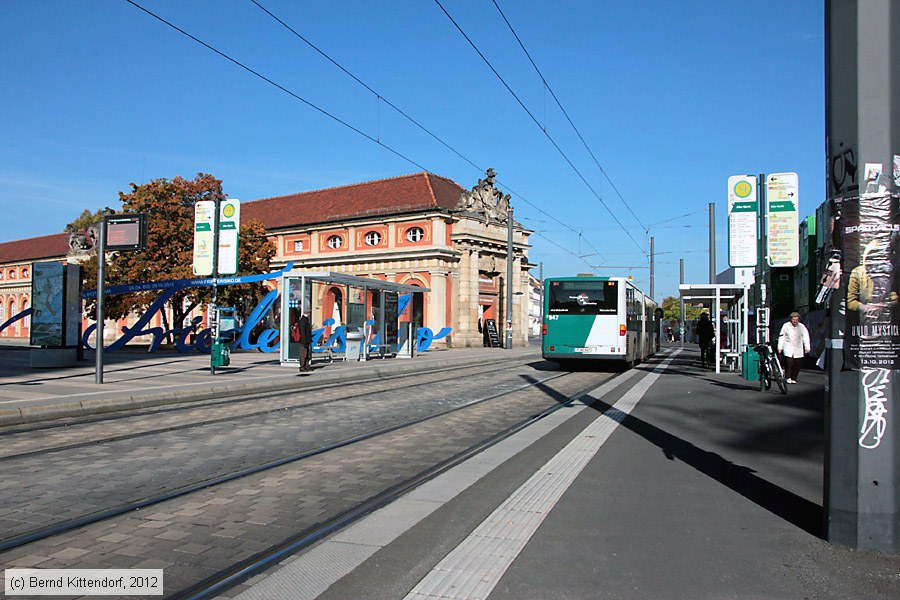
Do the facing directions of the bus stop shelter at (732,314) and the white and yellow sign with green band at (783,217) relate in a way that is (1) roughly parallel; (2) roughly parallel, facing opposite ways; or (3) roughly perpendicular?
roughly perpendicular

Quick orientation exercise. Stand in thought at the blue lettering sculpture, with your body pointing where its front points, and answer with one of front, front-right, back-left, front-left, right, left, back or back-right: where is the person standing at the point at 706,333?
front-left

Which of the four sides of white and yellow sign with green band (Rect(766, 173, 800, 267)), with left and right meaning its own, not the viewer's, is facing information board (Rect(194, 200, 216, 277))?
right

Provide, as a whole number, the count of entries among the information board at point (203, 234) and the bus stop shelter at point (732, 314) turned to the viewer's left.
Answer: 1

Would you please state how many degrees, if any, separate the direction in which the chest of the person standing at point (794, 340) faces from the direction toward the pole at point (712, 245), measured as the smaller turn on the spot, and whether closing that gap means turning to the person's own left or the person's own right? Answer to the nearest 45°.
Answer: approximately 180°

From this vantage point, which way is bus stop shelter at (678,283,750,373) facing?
to the viewer's left

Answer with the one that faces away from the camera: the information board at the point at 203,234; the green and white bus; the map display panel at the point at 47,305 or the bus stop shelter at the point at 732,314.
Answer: the green and white bus

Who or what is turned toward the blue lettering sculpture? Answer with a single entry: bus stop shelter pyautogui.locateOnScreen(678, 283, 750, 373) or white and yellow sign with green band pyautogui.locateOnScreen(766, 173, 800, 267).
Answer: the bus stop shelter
